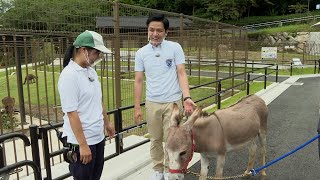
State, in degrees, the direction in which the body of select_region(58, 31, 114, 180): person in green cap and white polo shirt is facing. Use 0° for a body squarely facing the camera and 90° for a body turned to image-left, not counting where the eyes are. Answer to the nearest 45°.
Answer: approximately 315°

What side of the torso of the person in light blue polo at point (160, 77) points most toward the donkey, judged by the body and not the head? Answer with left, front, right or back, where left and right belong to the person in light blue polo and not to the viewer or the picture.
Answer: left

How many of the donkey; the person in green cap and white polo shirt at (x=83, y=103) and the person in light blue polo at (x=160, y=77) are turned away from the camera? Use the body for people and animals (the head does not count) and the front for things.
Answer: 0

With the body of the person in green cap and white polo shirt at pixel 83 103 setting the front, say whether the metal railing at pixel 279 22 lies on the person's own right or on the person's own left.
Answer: on the person's own left

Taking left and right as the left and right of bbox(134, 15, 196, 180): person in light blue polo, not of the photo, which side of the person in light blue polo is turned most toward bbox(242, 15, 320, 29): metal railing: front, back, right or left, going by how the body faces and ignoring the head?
back

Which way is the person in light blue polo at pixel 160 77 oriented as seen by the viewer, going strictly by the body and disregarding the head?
toward the camera

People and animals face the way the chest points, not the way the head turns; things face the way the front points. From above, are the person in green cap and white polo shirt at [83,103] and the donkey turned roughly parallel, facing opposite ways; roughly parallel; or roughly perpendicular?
roughly perpendicular

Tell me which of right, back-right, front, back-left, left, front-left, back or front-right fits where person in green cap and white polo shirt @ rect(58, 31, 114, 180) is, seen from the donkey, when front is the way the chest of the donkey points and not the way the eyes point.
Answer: front

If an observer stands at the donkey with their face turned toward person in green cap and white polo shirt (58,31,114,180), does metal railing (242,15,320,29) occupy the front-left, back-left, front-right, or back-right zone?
back-right

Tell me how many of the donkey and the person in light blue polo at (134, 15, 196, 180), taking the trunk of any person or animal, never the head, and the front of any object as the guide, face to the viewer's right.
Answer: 0

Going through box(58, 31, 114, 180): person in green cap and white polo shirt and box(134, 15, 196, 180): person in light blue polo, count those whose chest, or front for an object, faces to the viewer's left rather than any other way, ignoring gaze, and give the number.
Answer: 0

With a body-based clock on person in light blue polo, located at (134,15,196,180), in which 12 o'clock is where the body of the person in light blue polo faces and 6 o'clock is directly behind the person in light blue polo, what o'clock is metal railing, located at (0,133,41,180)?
The metal railing is roughly at 2 o'clock from the person in light blue polo.

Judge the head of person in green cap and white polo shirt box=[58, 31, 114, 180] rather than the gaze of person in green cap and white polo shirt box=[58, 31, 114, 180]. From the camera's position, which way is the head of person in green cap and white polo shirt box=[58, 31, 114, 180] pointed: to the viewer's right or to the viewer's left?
to the viewer's right
